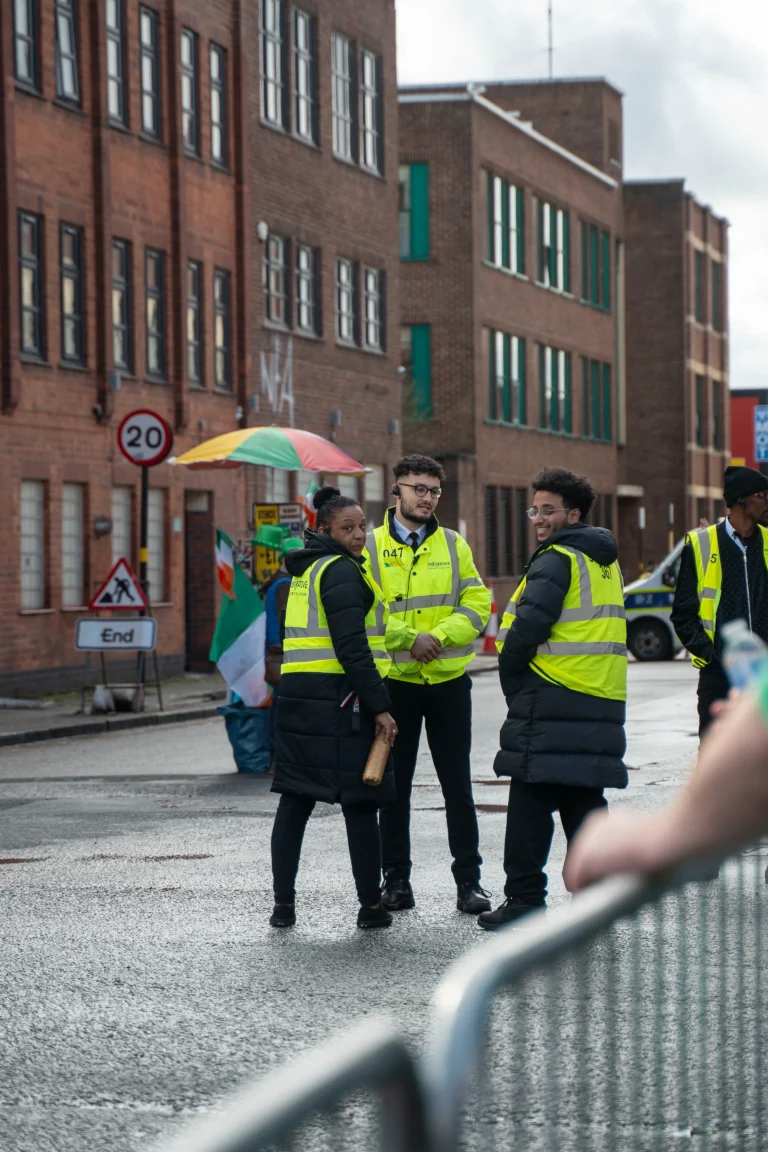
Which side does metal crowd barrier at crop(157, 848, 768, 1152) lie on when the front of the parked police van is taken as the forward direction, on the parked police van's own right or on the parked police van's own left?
on the parked police van's own left

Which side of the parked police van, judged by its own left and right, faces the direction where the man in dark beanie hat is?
left

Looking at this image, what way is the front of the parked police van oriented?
to the viewer's left

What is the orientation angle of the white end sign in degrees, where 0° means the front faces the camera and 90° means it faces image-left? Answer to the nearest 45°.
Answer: approximately 0°

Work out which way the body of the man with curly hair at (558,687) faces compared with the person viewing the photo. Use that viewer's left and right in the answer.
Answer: facing away from the viewer and to the left of the viewer

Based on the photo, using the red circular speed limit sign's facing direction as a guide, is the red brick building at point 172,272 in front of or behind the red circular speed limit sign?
behind

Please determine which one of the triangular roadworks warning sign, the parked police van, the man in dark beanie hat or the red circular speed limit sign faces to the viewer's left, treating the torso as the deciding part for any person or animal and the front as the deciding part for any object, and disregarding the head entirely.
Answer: the parked police van
